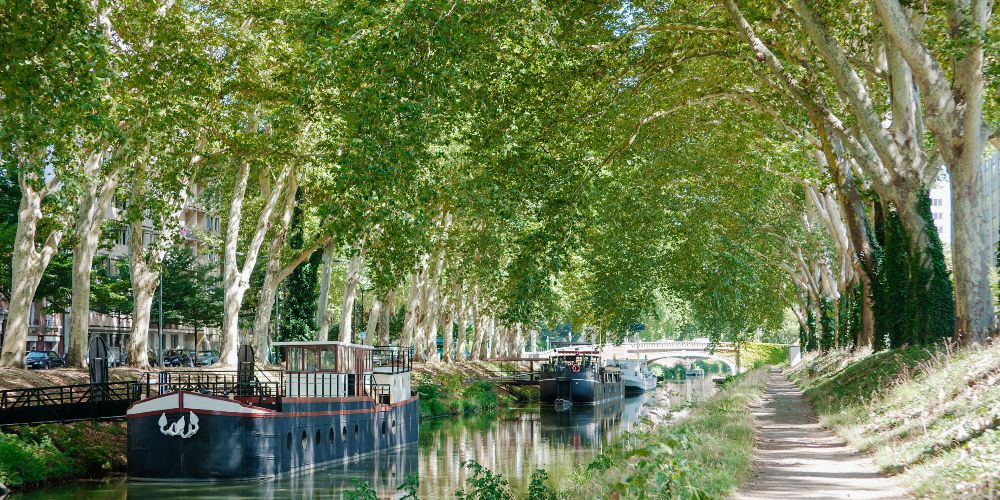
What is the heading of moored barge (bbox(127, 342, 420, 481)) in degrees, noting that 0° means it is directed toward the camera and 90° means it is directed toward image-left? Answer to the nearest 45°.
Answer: approximately 45°

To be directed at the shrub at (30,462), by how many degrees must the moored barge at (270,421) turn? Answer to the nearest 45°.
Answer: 0° — it already faces it
